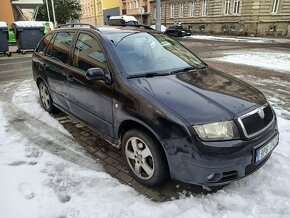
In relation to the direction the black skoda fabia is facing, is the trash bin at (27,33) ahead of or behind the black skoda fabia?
behind

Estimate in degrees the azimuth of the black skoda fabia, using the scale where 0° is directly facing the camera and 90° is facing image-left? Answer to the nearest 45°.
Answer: approximately 315°

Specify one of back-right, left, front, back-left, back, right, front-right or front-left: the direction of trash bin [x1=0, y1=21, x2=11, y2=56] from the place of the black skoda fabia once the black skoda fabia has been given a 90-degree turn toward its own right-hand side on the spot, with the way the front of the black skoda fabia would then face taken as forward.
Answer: right
